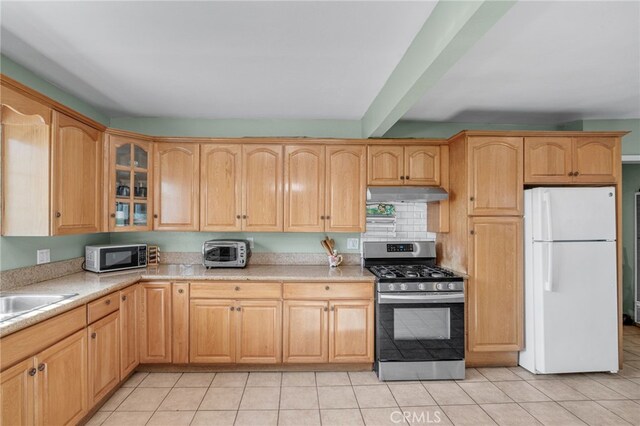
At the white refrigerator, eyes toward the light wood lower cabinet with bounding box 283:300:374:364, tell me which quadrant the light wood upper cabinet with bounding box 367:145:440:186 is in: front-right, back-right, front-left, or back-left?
front-right

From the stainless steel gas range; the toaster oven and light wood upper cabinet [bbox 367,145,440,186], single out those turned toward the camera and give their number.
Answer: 3

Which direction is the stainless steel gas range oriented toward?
toward the camera

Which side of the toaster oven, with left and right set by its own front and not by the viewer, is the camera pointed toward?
front

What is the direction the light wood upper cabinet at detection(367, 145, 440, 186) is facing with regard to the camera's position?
facing the viewer

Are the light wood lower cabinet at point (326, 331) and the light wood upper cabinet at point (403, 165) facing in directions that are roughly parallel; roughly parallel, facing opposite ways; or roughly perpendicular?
roughly parallel

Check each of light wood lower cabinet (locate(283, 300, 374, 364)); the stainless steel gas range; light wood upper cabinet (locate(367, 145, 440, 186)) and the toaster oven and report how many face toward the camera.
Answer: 4

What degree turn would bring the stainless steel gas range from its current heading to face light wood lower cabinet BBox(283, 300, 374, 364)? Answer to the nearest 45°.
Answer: approximately 90° to its right

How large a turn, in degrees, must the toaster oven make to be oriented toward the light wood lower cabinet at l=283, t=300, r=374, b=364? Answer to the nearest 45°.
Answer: approximately 45° to its left

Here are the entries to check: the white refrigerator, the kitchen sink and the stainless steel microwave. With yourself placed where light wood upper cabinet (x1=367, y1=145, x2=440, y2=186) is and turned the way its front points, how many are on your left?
1

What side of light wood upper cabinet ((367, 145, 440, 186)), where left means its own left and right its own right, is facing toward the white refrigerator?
left

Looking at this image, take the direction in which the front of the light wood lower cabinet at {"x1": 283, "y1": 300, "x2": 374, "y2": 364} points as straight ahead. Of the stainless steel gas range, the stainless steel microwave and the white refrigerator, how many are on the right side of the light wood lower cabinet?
1

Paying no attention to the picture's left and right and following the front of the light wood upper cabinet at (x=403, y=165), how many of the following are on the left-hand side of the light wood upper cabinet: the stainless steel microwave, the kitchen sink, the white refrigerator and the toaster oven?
1

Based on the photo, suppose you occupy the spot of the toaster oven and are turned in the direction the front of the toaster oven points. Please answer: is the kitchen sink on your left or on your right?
on your right
